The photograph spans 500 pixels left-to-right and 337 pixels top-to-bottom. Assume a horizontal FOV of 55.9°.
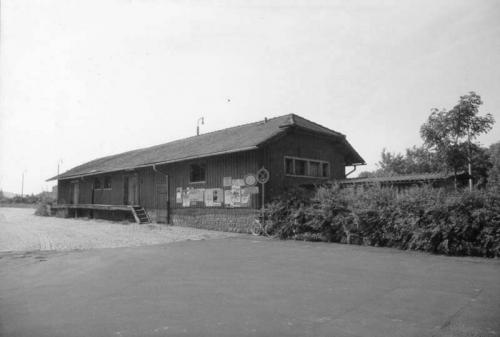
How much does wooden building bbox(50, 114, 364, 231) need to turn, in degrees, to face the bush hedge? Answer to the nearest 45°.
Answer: approximately 90° to its left

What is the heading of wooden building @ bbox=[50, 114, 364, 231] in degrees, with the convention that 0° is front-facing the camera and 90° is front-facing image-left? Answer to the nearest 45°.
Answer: approximately 45°

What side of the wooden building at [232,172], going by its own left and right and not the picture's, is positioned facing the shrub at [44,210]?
right

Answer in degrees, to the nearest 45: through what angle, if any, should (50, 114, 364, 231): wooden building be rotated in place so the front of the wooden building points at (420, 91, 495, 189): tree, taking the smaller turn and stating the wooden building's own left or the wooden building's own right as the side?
approximately 135° to the wooden building's own left

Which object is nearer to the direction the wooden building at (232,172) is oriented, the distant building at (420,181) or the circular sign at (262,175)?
the circular sign

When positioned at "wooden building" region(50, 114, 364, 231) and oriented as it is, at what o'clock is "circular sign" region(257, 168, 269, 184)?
The circular sign is roughly at 10 o'clock from the wooden building.

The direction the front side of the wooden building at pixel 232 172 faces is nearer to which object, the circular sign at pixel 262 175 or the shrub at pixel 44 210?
the circular sign

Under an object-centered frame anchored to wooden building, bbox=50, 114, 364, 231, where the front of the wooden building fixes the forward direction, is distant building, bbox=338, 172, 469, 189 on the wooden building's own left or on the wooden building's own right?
on the wooden building's own left
